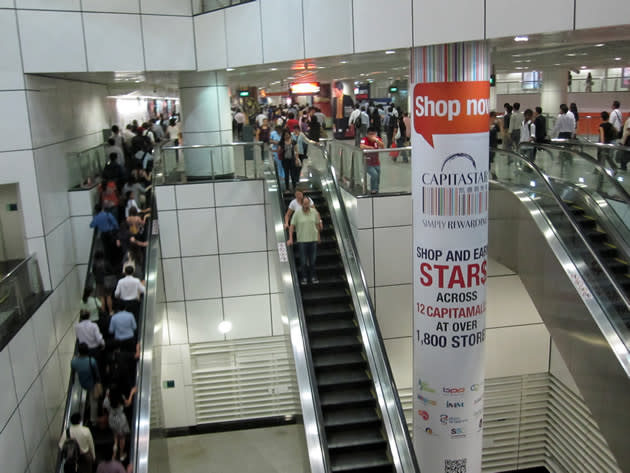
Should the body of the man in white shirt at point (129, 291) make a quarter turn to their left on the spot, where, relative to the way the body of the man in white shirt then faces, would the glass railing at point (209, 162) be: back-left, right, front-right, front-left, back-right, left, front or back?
back-right

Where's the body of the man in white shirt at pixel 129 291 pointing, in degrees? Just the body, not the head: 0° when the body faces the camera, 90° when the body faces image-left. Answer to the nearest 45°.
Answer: approximately 180°

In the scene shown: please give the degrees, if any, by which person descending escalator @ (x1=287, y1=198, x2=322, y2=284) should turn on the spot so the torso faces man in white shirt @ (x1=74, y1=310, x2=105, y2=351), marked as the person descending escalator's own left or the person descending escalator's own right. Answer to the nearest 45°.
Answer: approximately 90° to the person descending escalator's own right

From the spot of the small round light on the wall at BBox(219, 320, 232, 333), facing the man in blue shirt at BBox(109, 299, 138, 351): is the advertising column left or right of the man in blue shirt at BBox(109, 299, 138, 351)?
left

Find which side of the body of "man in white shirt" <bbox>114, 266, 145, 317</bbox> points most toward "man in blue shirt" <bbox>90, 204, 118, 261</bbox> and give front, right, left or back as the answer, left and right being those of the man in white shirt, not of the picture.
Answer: front

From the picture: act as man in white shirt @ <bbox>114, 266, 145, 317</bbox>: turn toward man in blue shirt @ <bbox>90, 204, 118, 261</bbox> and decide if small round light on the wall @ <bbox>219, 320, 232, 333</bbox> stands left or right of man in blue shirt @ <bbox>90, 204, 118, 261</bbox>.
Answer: right

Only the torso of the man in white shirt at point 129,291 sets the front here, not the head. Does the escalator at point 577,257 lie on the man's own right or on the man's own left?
on the man's own right

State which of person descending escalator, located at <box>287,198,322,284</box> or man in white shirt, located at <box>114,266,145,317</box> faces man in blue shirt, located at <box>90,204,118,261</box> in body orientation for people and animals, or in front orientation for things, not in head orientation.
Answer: the man in white shirt

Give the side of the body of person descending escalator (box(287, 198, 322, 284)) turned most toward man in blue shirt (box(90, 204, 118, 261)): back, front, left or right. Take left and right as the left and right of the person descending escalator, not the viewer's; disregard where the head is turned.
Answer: right

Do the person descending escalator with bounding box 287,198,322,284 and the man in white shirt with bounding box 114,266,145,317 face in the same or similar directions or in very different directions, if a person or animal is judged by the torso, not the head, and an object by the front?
very different directions

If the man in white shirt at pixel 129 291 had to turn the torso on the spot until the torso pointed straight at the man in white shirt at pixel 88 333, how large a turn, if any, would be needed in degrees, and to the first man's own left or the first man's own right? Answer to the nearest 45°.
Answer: approximately 135° to the first man's own left

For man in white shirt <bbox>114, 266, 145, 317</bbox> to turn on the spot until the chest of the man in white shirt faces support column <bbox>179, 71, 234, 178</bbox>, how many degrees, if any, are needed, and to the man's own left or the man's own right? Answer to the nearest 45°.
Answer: approximately 45° to the man's own right

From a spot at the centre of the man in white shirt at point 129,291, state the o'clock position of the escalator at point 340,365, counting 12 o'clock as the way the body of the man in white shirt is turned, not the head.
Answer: The escalator is roughly at 4 o'clock from the man in white shirt.

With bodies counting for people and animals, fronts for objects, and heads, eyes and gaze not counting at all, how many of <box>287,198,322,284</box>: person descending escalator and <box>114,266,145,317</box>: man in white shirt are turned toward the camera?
1

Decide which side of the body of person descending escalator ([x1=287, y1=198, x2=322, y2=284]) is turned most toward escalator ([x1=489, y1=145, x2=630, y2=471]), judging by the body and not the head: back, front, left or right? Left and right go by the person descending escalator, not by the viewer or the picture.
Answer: left
